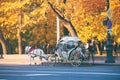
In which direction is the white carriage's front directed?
to the viewer's left
